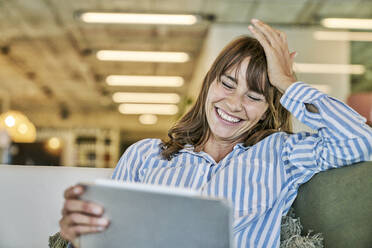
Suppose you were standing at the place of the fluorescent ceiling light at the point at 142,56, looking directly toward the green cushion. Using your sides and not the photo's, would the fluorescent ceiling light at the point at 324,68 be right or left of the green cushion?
left

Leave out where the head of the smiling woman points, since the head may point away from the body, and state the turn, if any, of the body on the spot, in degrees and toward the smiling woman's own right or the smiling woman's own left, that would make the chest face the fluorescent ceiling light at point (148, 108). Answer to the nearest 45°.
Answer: approximately 180°

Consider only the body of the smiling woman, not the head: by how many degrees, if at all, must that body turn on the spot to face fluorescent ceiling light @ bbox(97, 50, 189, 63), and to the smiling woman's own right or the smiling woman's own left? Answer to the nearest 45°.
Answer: approximately 180°

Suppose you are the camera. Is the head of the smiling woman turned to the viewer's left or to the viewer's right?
to the viewer's left

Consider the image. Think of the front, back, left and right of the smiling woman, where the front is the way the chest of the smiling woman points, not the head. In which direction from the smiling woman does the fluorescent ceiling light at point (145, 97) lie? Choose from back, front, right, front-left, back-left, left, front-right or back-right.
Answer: back

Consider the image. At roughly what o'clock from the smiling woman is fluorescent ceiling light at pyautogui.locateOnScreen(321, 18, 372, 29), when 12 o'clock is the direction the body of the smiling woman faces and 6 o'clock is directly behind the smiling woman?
The fluorescent ceiling light is roughly at 7 o'clock from the smiling woman.

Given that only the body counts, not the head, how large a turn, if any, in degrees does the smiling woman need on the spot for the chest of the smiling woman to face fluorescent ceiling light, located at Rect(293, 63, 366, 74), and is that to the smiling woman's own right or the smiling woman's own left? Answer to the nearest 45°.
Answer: approximately 180°

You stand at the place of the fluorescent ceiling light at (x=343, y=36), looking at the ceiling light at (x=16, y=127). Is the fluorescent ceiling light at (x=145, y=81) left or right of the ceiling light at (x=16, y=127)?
right

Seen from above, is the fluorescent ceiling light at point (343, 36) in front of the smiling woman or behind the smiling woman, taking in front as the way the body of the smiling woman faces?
behind

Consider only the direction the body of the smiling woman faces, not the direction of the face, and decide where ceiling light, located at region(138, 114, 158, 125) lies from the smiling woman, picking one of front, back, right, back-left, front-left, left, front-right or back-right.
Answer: back

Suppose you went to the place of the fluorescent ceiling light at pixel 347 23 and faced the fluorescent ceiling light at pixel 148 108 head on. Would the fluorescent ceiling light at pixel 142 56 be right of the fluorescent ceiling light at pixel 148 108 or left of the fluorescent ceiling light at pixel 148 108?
left

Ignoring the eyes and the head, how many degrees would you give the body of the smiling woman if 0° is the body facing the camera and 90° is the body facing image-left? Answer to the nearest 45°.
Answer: approximately 0°

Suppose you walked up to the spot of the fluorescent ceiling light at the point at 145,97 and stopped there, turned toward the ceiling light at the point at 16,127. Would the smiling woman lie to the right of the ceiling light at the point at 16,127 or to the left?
left

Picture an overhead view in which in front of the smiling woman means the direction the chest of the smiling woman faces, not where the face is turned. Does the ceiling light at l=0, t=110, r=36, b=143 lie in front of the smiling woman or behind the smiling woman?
behind
